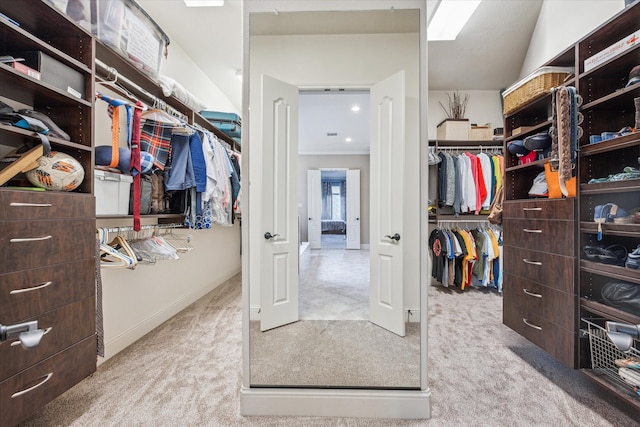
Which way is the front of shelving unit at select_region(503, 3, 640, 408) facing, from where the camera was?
facing the viewer and to the left of the viewer

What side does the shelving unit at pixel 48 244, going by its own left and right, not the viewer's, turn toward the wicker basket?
front

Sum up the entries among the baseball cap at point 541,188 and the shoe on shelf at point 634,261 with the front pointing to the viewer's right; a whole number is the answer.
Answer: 0

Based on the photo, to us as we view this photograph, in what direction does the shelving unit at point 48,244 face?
facing the viewer and to the right of the viewer

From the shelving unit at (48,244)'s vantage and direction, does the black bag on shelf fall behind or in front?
in front

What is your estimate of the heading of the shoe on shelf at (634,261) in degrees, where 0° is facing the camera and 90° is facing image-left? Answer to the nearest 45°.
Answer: approximately 45°

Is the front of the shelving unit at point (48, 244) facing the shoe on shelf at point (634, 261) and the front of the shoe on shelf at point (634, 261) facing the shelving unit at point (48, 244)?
yes

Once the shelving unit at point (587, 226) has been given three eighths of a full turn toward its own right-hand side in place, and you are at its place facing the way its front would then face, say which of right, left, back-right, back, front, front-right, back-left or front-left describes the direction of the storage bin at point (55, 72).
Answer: back-left

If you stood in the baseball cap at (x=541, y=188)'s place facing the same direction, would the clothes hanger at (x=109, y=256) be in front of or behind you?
in front

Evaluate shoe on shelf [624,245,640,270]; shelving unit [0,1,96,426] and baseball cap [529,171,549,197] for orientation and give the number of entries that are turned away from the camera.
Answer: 0

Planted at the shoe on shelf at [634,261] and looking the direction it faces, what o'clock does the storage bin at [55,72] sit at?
The storage bin is roughly at 12 o'clock from the shoe on shelf.

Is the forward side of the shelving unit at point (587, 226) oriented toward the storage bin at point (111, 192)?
yes

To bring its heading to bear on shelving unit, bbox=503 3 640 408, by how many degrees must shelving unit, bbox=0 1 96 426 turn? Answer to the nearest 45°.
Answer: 0° — it already faces it

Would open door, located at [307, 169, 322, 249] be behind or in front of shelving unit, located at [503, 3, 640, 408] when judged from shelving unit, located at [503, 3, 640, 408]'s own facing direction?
in front
